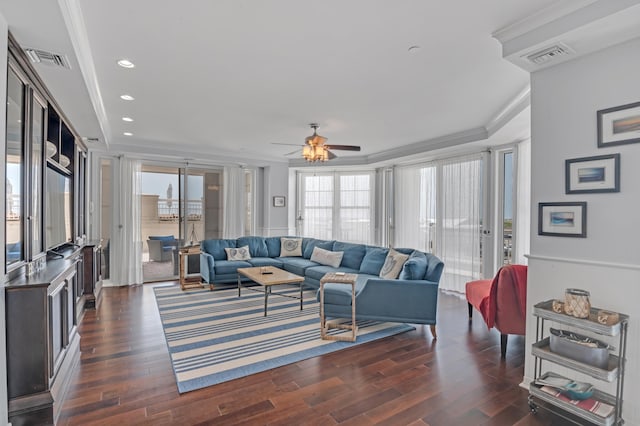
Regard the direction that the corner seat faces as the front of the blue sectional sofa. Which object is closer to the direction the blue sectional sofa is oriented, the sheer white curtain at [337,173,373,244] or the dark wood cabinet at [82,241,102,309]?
the dark wood cabinet

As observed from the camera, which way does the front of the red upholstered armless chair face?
facing away from the viewer and to the left of the viewer

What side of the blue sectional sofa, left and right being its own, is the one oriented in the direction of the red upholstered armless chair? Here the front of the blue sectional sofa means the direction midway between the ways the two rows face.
left

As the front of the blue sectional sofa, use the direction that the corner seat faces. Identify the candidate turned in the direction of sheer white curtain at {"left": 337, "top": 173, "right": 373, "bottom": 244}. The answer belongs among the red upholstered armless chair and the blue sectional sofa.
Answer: the red upholstered armless chair

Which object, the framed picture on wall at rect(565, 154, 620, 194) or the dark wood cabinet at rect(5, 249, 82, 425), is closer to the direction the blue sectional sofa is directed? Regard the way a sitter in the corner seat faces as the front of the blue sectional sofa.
the dark wood cabinet

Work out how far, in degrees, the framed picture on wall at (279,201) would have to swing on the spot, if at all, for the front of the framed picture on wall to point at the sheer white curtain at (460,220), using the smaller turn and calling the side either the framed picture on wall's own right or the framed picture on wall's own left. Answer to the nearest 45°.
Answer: approximately 45° to the framed picture on wall's own left

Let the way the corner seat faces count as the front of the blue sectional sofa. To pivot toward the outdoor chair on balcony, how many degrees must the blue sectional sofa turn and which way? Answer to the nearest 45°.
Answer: approximately 90° to its right

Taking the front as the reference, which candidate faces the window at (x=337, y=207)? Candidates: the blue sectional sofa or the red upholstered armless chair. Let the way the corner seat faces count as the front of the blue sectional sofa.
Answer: the red upholstered armless chair

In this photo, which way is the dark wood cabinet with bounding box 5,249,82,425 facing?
to the viewer's right

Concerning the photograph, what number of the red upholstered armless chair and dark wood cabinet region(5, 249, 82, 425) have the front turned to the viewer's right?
1

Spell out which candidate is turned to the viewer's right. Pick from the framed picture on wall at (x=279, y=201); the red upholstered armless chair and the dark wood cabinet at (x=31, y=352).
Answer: the dark wood cabinet
